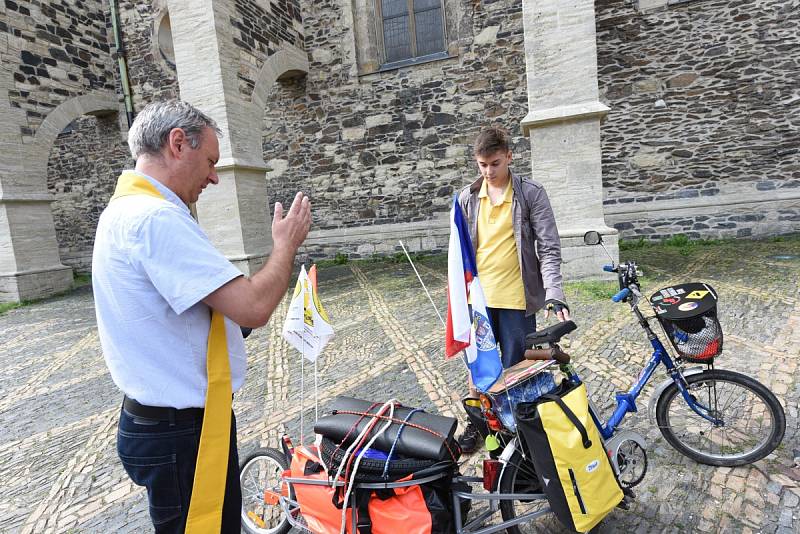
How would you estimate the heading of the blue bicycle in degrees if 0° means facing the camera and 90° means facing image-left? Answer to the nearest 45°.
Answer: approximately 225°

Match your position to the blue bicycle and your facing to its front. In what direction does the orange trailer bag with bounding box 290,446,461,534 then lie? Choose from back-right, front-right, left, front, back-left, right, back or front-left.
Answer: back

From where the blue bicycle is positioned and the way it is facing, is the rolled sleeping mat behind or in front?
behind

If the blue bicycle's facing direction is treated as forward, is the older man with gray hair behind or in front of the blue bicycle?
behind

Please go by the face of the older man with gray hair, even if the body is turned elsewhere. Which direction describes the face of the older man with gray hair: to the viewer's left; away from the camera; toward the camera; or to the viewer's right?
to the viewer's right

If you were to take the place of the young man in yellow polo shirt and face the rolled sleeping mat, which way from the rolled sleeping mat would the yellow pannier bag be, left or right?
left
